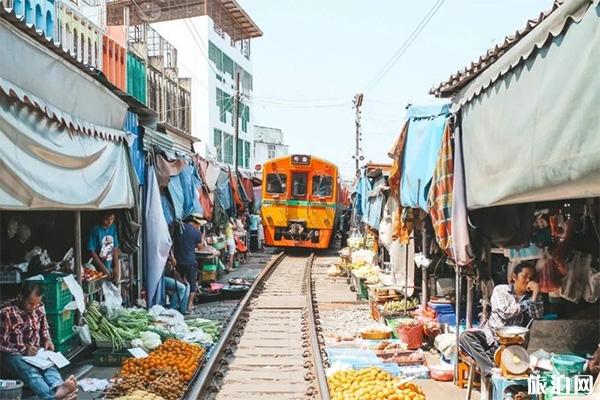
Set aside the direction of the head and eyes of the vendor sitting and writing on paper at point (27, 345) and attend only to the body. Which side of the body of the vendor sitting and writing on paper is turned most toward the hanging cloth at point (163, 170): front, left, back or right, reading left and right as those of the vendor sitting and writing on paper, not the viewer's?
left

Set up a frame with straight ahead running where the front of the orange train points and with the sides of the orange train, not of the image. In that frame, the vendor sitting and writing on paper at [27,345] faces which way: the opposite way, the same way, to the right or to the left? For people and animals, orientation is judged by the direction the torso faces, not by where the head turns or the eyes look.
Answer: to the left

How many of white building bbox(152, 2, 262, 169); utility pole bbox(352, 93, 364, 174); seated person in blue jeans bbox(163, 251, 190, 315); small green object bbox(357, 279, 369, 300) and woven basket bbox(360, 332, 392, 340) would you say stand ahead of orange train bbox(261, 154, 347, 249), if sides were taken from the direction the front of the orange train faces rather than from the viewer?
3

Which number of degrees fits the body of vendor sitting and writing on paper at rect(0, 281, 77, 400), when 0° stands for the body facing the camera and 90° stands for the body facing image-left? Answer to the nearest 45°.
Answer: approximately 315°

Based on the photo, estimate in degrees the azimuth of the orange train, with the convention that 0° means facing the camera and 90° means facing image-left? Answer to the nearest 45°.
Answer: approximately 0°

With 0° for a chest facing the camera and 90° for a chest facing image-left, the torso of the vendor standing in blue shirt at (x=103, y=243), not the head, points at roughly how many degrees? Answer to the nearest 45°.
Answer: approximately 315°
